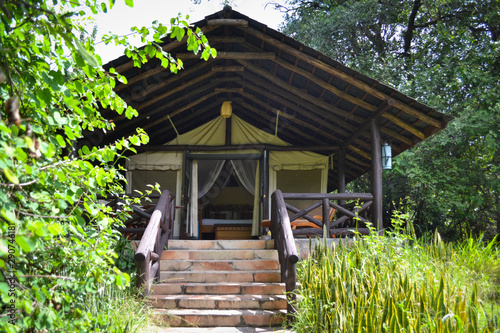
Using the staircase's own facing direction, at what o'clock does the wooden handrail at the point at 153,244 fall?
The wooden handrail is roughly at 3 o'clock from the staircase.

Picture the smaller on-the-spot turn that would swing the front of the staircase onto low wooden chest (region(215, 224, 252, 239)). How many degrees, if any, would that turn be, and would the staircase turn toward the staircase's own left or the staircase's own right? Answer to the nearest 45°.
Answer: approximately 180°

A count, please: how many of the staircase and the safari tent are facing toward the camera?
2

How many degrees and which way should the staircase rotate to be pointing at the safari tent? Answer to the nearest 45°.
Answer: approximately 180°

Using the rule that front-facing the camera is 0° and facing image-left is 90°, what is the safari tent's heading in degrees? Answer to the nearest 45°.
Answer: approximately 0°

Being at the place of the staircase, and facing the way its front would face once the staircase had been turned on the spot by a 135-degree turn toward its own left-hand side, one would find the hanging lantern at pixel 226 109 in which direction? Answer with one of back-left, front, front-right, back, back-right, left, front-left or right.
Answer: front-left

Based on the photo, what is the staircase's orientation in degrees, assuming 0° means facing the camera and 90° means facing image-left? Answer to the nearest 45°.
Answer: approximately 0°

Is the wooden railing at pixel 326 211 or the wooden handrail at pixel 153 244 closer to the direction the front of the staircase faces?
the wooden handrail
